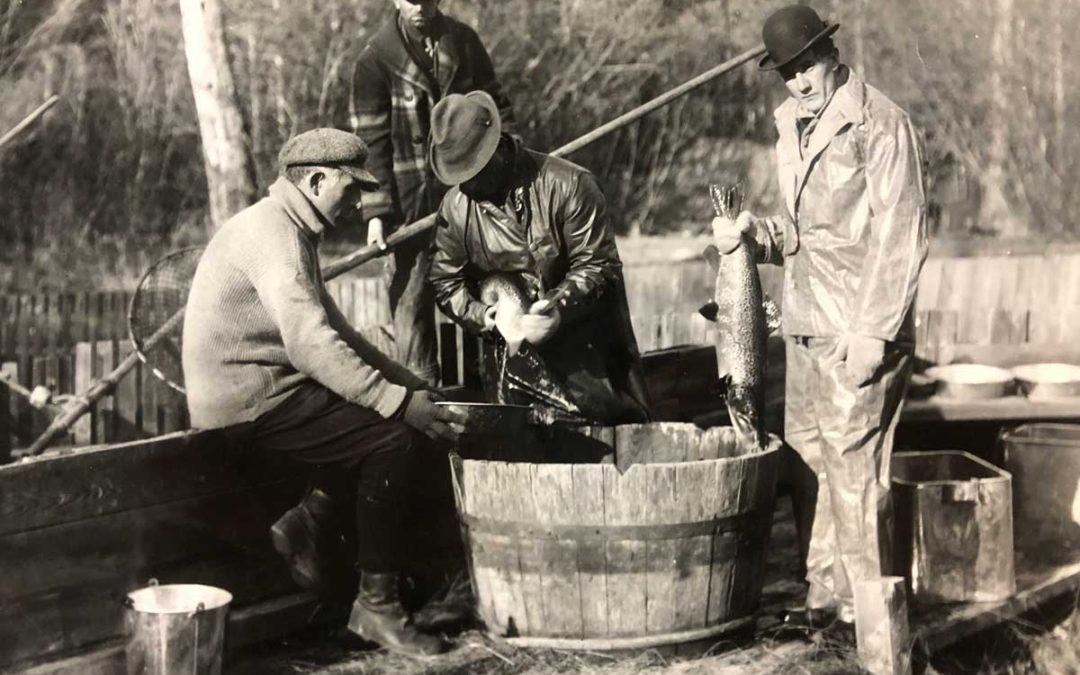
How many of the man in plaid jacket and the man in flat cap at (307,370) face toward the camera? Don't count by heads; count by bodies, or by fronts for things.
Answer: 1

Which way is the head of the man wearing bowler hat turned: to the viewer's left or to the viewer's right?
to the viewer's left

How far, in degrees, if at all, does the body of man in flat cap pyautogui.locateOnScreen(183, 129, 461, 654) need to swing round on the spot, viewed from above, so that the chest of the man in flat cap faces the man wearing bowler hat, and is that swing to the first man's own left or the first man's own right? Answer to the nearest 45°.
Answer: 0° — they already face them

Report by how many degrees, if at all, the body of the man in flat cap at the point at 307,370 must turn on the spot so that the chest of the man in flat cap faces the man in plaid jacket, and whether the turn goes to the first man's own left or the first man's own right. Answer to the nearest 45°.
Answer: approximately 90° to the first man's own left

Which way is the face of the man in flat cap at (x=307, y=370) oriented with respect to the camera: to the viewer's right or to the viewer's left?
to the viewer's right

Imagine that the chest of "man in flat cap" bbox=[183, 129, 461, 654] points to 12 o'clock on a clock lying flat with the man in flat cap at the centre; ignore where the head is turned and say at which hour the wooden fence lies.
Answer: The wooden fence is roughly at 10 o'clock from the man in flat cap.

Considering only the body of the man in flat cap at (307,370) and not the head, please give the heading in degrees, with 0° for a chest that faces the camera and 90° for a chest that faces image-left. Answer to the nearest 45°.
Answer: approximately 270°

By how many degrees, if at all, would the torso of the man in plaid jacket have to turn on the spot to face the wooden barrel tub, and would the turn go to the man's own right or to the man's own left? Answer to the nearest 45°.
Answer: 0° — they already face it

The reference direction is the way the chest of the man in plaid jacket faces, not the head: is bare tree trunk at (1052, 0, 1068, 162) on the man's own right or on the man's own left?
on the man's own left

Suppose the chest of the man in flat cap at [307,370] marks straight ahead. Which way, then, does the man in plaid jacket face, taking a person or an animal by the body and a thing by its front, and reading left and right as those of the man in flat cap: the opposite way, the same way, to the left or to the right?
to the right
